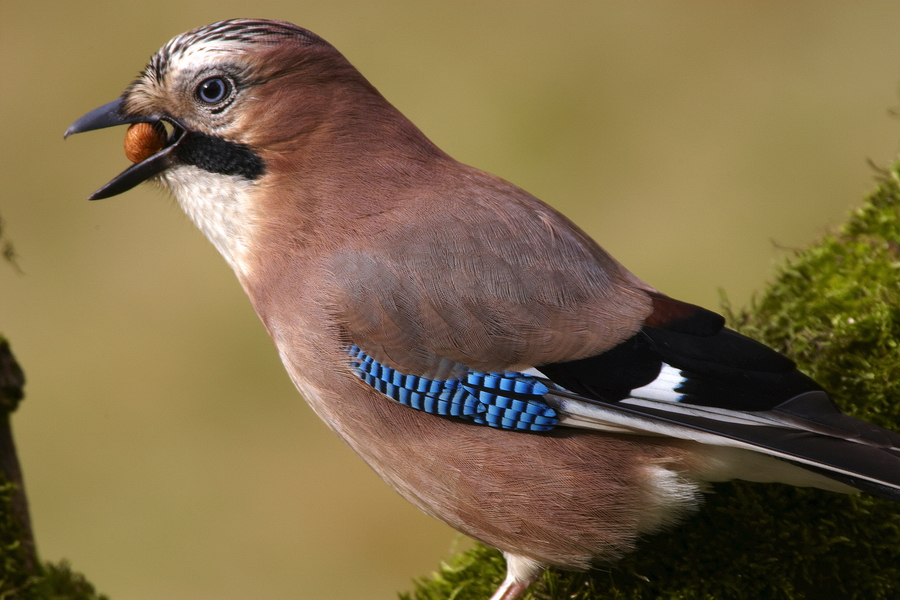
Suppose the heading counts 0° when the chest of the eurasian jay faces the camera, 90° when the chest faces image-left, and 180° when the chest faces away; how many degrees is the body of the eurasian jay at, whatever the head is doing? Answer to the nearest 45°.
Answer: approximately 90°

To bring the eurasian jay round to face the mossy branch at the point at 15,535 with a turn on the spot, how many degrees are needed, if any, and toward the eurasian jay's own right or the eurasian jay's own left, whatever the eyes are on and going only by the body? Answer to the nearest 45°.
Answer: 0° — it already faces it
